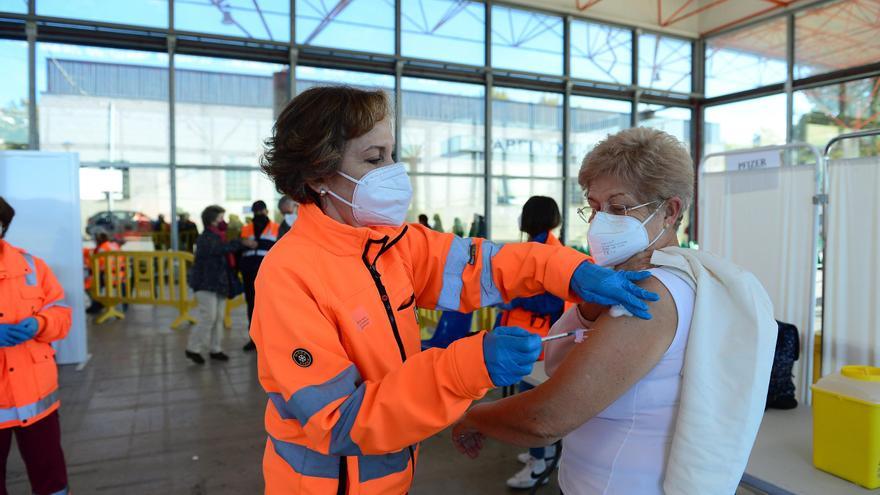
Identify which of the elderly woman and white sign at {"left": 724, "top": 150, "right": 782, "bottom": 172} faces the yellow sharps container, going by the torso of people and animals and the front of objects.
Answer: the white sign

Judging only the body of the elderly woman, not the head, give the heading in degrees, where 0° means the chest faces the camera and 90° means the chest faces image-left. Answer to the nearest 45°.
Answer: approximately 90°

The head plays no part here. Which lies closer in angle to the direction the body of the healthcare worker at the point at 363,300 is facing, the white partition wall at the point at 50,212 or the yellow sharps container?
the yellow sharps container

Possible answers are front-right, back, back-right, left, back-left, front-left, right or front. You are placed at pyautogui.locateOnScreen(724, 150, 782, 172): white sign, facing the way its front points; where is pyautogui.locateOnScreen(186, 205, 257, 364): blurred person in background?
right

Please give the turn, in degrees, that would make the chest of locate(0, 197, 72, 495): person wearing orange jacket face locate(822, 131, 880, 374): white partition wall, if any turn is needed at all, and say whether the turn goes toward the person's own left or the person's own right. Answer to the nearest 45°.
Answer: approximately 45° to the person's own left

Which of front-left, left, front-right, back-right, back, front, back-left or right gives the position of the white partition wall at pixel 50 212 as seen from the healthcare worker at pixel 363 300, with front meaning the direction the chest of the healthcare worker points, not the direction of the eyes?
back

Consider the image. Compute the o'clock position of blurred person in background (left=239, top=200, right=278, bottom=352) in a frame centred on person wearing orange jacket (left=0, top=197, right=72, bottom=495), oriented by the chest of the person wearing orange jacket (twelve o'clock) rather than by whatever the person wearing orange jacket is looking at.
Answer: The blurred person in background is roughly at 7 o'clock from the person wearing orange jacket.

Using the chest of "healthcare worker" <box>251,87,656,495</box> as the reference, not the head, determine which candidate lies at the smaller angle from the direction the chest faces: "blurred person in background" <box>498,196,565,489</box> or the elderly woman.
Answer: the elderly woman
